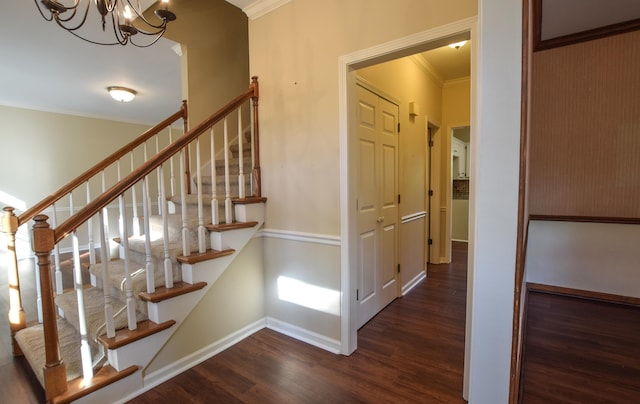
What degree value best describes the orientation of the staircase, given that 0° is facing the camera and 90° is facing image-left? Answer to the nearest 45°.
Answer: approximately 45°

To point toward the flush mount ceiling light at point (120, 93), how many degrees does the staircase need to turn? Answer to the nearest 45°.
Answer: approximately 135° to its right

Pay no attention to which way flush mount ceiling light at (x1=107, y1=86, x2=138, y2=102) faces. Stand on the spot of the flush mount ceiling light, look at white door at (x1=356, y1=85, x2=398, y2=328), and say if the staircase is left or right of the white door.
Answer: right

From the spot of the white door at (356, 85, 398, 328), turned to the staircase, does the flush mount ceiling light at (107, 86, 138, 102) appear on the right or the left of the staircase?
right

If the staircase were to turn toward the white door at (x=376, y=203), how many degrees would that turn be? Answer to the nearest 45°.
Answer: approximately 135° to its left

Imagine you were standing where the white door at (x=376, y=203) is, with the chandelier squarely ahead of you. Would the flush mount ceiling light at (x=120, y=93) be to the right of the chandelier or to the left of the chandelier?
right
